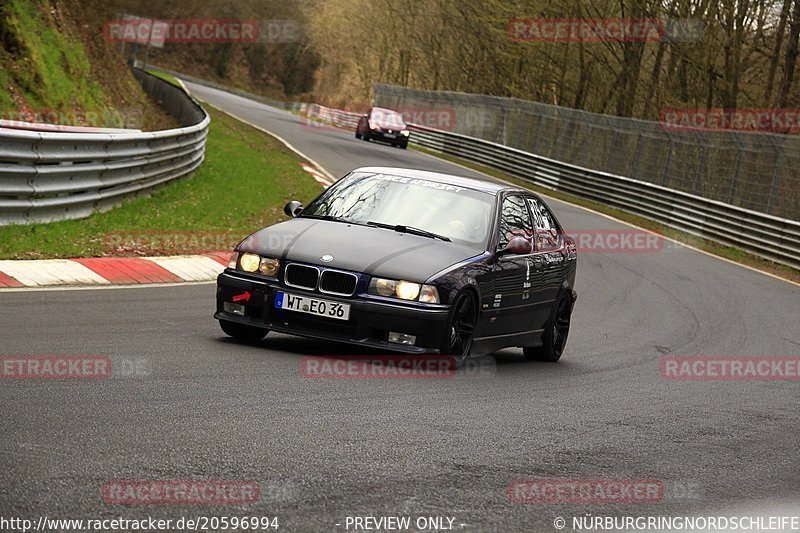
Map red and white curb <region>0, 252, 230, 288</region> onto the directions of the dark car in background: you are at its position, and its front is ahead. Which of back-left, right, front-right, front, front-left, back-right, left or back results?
front-right

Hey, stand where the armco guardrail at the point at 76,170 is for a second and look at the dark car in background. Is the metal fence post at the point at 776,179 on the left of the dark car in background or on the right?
right

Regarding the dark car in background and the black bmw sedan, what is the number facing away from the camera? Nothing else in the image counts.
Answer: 0

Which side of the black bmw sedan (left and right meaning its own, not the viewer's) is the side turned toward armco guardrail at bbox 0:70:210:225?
right

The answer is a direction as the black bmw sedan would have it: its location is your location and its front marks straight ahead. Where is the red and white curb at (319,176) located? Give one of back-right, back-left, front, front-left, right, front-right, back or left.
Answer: back-right

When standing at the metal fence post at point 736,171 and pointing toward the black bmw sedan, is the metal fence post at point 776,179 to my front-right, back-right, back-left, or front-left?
front-left

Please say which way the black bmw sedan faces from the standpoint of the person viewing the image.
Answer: facing the viewer and to the left of the viewer
